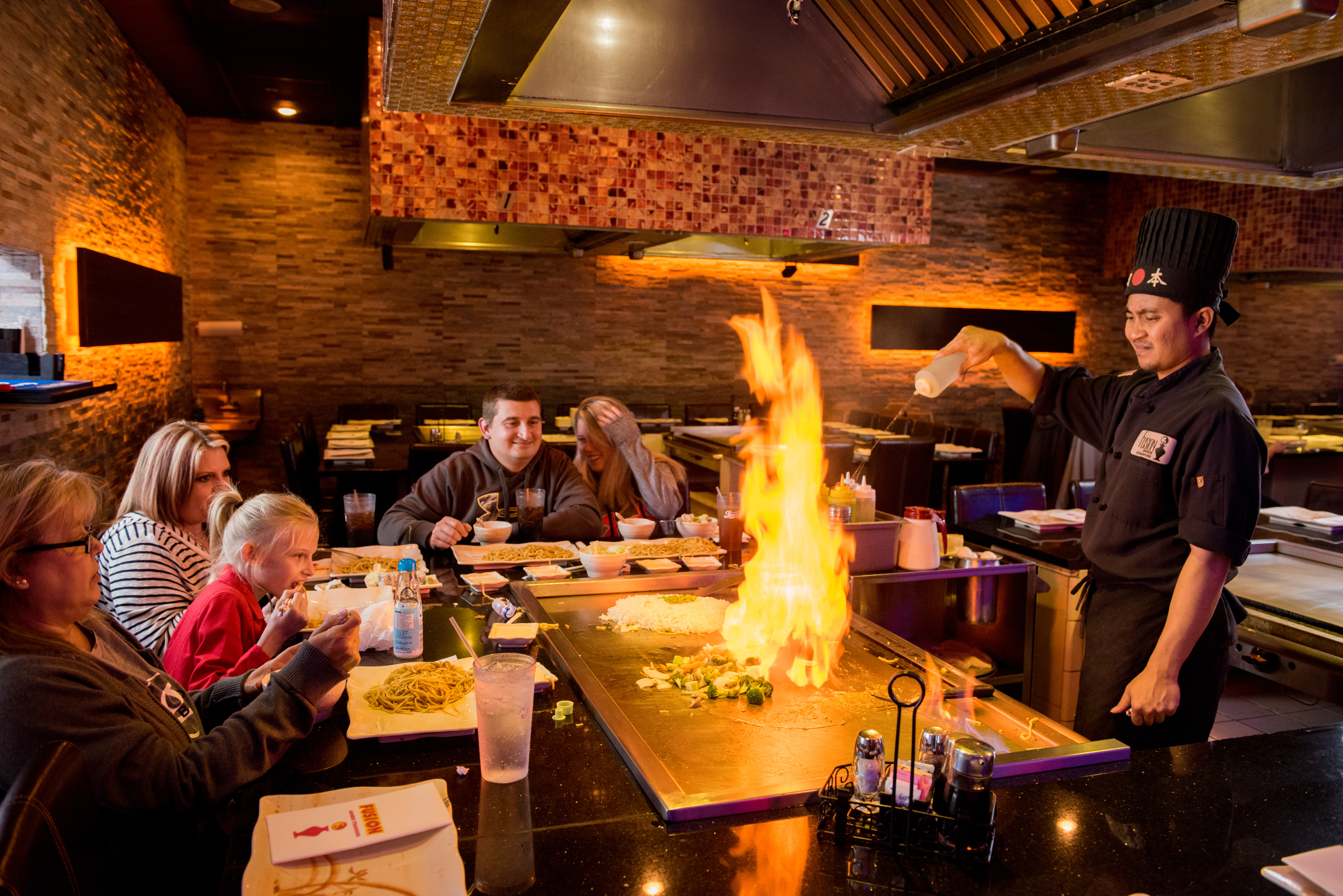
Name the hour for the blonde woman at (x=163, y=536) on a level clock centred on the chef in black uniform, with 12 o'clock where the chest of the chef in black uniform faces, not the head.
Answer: The blonde woman is roughly at 1 o'clock from the chef in black uniform.

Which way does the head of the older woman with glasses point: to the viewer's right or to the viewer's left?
to the viewer's right

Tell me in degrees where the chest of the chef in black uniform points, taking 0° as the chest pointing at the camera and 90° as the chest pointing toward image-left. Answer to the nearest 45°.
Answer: approximately 45°

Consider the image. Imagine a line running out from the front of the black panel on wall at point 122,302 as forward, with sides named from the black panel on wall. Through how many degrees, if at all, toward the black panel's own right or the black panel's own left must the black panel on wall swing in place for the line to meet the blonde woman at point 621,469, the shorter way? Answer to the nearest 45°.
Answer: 0° — it already faces them

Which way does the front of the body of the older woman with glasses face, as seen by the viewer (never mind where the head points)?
to the viewer's right

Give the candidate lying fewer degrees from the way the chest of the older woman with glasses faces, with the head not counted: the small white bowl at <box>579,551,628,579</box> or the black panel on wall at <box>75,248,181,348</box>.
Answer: the small white bowl

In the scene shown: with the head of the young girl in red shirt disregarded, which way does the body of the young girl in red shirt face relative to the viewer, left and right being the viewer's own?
facing to the right of the viewer

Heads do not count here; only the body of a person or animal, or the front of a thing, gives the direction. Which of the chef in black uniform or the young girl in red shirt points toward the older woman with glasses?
the chef in black uniform

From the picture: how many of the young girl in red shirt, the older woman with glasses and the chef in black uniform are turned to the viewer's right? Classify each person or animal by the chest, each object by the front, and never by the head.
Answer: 2

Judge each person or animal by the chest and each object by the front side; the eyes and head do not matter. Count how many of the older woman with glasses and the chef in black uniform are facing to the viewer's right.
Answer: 1

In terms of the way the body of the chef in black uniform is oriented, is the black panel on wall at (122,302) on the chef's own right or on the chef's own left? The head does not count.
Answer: on the chef's own right
